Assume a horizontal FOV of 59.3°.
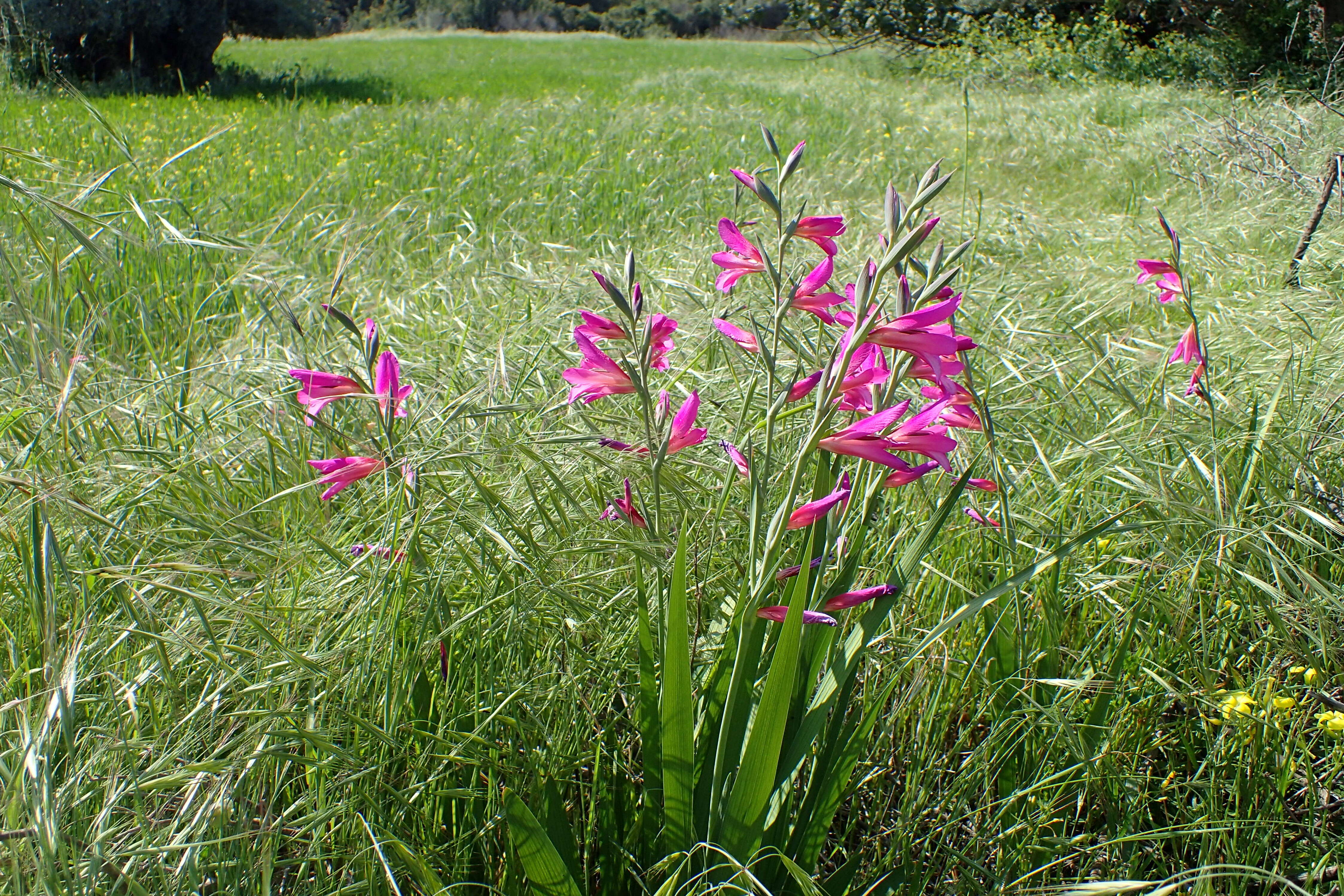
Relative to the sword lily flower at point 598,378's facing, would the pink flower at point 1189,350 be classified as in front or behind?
behind

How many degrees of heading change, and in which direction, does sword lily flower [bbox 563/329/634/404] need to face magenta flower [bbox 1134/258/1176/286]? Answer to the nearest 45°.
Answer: approximately 135° to its right

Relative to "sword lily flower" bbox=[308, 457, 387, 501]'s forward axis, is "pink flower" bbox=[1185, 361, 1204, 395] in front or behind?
behind

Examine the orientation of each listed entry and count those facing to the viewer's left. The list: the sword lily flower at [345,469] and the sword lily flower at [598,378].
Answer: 2

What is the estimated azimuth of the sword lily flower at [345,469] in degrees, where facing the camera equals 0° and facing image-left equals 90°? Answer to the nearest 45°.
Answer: approximately 90°

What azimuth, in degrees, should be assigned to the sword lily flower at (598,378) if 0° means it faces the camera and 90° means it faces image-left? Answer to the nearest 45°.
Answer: approximately 90°

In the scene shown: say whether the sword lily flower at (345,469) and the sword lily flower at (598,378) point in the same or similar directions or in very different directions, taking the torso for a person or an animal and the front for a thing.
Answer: same or similar directions

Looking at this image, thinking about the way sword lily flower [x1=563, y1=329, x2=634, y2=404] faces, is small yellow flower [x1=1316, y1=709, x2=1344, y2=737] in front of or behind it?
behind
